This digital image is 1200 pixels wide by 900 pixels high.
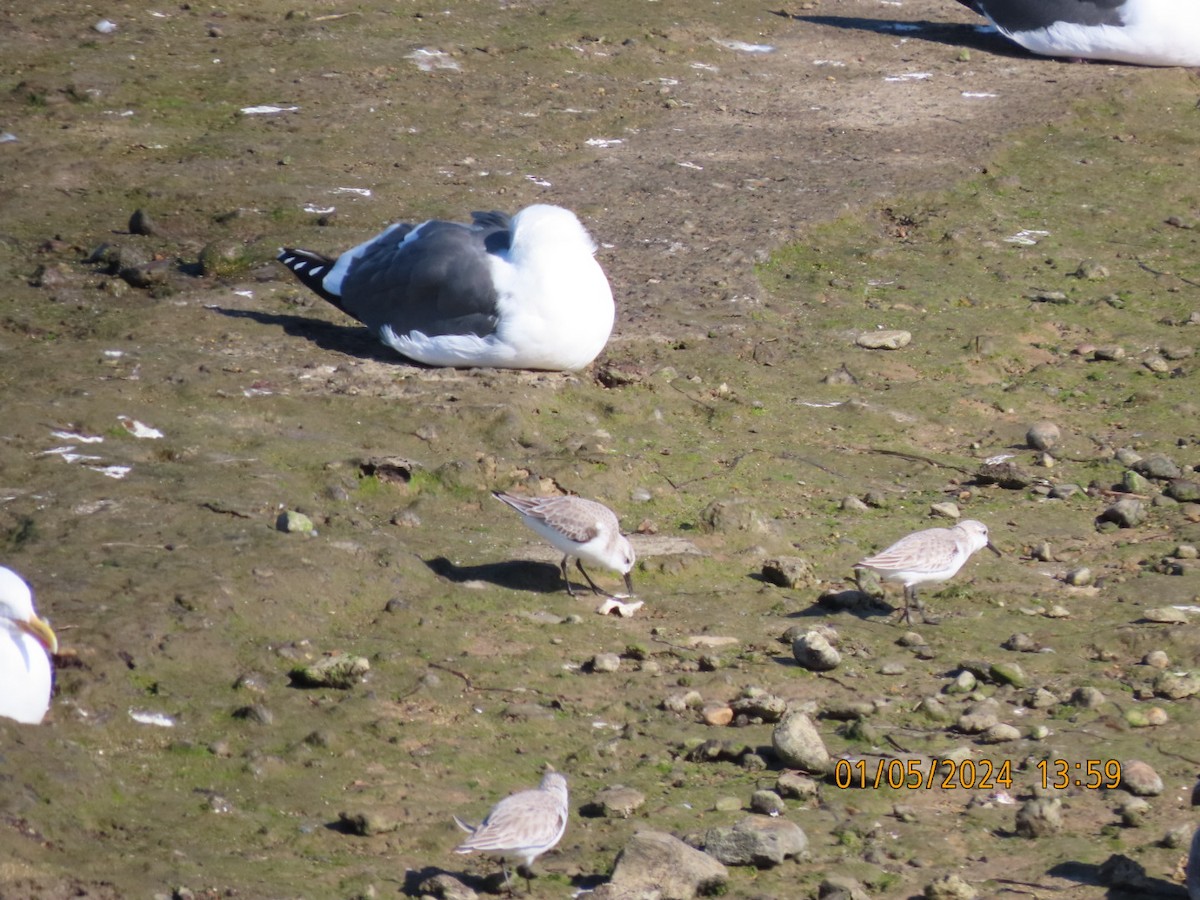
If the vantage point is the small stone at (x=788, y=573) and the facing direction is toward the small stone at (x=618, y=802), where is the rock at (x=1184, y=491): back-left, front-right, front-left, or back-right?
back-left

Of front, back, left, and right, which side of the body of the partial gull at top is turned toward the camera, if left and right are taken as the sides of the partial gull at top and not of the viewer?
right

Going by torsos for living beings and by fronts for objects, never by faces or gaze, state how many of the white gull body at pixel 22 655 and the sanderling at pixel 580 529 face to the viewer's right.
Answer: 2

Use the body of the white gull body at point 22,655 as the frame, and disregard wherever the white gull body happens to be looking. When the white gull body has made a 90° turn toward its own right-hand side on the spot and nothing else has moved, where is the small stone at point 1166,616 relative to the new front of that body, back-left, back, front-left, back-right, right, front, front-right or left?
left

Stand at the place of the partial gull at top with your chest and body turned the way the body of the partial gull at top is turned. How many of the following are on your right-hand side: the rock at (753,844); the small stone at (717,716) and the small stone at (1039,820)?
3

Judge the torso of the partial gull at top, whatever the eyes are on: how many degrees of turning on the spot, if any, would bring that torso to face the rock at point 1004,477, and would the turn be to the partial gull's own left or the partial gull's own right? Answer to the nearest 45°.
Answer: approximately 90° to the partial gull's own right

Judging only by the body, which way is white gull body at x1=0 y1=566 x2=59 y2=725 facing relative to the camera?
to the viewer's right

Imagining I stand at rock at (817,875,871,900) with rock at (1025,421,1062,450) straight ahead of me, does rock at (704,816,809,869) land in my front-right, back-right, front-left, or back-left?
front-left

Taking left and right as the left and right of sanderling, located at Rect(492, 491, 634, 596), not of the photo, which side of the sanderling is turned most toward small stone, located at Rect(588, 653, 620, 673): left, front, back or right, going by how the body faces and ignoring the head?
right

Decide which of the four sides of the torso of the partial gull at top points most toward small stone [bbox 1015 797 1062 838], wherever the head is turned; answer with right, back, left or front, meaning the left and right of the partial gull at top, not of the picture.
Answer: right

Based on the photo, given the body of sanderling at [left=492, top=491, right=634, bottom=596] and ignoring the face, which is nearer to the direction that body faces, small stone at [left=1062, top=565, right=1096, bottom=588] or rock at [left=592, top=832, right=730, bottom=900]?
the small stone

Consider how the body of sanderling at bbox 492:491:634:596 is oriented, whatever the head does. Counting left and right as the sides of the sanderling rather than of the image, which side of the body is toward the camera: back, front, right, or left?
right

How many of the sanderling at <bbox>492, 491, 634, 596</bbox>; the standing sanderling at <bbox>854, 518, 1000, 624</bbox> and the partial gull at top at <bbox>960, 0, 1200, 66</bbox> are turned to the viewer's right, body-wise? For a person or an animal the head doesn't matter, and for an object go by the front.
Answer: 3

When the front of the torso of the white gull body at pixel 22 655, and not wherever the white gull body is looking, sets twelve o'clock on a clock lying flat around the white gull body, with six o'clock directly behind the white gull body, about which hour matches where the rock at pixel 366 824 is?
The rock is roughly at 1 o'clock from the white gull body.

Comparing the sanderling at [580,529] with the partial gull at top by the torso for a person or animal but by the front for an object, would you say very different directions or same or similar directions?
same or similar directions

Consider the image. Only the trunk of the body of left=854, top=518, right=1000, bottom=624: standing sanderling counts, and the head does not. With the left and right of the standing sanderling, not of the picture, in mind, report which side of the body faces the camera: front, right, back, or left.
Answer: right
